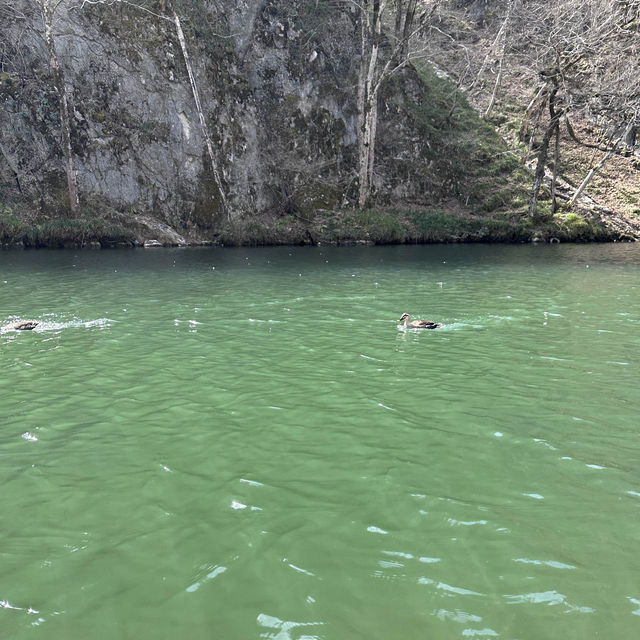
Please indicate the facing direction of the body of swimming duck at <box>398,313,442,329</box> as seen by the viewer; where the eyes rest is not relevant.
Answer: to the viewer's left

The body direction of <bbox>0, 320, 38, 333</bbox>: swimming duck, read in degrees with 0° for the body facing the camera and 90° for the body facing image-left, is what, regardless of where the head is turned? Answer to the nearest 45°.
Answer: approximately 90°

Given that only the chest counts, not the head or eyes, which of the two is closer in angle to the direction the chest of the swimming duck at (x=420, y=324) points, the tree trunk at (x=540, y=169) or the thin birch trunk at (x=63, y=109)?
the thin birch trunk

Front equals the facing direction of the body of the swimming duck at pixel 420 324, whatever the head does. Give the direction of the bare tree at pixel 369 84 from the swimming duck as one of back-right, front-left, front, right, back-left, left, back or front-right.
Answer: right

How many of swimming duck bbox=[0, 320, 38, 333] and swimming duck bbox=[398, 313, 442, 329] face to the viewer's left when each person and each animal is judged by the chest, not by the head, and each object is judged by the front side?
2
